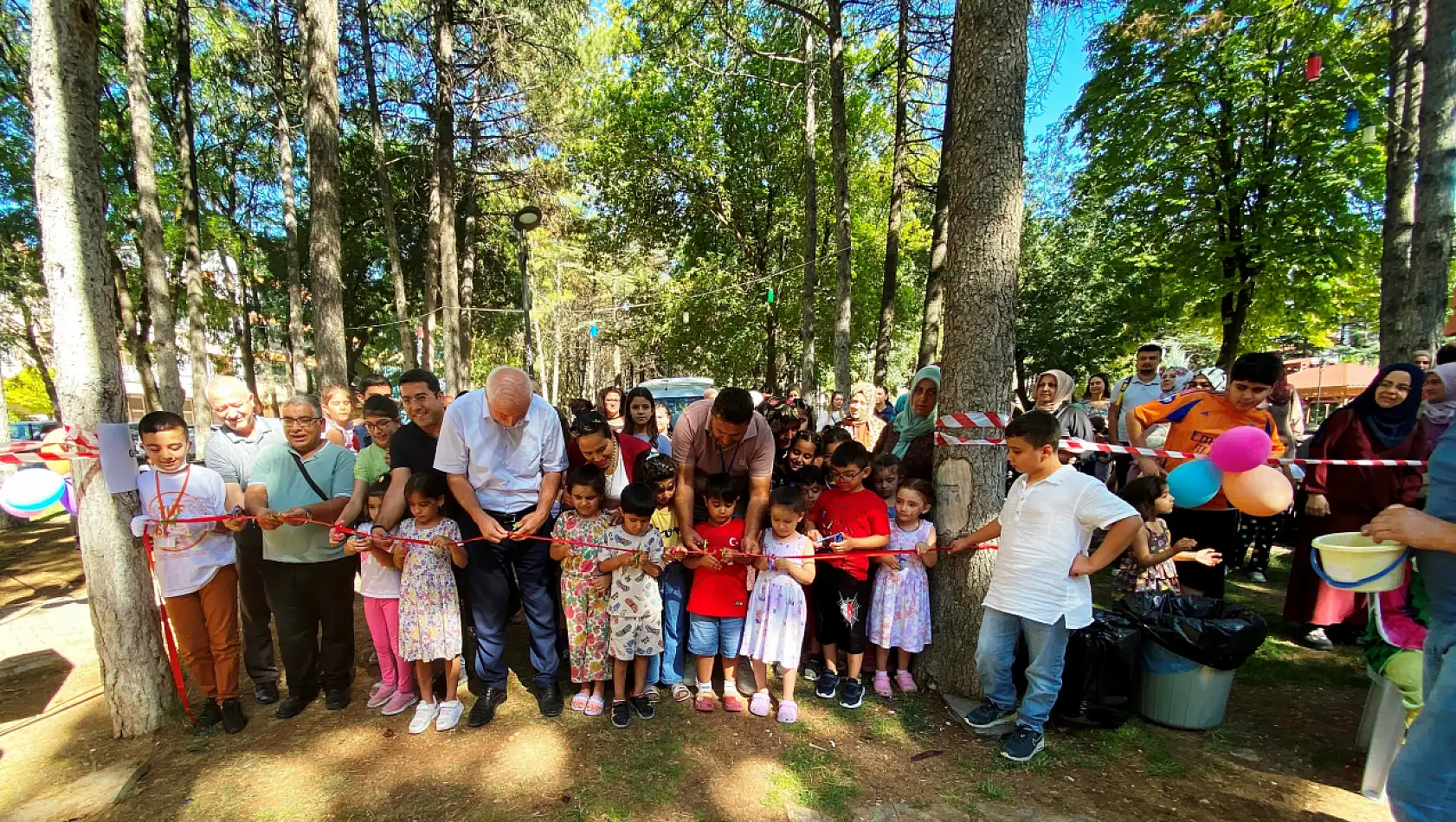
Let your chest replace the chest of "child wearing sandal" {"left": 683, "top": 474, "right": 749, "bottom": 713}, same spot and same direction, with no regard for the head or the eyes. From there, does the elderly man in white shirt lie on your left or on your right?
on your right

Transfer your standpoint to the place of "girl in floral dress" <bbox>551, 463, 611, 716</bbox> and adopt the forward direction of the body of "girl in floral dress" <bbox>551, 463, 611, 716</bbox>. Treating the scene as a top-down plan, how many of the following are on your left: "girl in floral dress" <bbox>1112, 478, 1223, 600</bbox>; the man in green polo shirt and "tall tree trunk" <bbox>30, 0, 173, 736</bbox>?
1

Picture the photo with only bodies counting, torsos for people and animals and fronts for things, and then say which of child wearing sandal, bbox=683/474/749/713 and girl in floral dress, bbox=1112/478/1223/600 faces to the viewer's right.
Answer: the girl in floral dress

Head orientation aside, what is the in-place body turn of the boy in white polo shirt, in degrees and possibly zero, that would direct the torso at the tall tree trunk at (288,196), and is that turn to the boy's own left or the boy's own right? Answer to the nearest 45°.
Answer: approximately 45° to the boy's own right

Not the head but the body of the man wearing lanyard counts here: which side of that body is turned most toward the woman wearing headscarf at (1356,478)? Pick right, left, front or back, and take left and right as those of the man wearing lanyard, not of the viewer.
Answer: left

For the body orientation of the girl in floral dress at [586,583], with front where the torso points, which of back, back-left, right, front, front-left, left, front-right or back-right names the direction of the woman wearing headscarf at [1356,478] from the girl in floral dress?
left

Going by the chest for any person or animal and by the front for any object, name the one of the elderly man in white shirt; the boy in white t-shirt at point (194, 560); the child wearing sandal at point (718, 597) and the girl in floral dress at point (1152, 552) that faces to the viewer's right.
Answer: the girl in floral dress

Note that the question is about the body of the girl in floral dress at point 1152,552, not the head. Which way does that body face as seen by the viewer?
to the viewer's right

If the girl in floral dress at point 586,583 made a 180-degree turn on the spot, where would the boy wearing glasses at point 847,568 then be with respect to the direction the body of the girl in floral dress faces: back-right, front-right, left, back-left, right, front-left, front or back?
right

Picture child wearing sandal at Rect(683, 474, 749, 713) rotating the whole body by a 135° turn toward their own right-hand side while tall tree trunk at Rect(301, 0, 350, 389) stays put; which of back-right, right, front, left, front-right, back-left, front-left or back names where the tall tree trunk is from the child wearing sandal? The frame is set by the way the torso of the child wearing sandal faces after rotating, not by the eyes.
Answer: front

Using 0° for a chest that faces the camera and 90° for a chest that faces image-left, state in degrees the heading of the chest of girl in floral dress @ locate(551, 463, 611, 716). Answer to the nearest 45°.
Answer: approximately 0°
